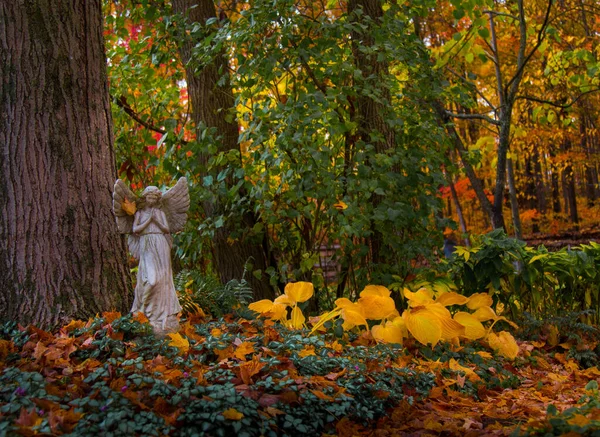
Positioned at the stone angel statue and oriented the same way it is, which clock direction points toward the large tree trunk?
The large tree trunk is roughly at 4 o'clock from the stone angel statue.

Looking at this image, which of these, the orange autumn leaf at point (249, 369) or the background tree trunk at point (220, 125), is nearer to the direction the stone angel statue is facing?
the orange autumn leaf

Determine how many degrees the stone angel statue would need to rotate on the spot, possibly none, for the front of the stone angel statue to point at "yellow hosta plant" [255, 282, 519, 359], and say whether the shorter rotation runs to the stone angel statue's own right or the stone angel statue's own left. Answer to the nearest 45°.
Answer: approximately 90° to the stone angel statue's own left

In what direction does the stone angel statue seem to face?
toward the camera

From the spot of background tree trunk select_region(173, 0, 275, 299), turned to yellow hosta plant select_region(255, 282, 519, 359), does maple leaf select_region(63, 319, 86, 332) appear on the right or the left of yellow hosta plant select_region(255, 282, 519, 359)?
right

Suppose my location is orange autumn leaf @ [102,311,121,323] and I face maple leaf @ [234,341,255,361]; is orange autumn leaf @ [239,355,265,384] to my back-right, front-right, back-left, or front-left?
front-right

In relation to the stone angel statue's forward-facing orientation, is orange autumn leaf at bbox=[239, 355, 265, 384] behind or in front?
in front

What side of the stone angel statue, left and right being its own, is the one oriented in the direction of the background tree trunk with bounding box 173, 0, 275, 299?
back

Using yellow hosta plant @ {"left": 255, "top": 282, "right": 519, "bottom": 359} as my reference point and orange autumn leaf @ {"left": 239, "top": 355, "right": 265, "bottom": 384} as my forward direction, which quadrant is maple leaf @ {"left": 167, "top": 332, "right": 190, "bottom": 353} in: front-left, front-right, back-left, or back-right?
front-right

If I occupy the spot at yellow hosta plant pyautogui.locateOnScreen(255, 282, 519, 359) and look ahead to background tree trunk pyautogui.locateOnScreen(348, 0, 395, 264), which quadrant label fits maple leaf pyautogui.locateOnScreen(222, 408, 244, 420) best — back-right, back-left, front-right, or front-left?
back-left

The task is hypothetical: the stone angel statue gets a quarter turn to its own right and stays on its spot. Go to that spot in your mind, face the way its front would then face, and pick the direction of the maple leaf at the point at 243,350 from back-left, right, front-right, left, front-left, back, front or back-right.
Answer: back-left

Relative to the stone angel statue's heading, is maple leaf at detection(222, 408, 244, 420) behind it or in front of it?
in front
